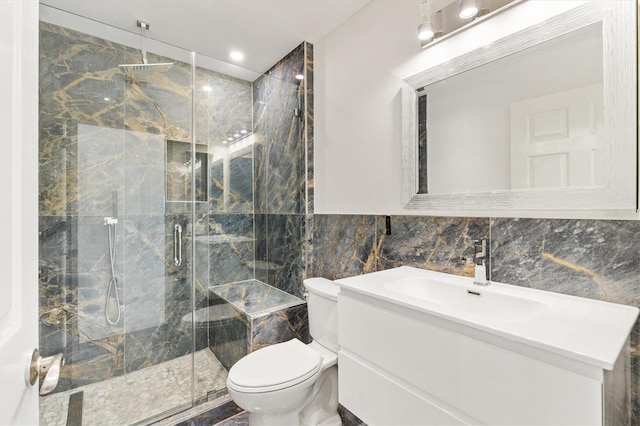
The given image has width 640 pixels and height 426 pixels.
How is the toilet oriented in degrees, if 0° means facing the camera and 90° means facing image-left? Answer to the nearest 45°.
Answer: approximately 45°

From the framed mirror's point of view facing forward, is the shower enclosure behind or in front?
in front

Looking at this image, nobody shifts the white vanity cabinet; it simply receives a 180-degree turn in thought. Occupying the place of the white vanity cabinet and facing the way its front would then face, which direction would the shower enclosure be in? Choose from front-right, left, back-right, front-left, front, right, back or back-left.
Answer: back-left

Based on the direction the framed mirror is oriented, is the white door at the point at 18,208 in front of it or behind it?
in front

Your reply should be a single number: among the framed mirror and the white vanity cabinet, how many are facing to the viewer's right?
0

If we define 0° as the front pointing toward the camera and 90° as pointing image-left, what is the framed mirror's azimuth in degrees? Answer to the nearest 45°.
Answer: approximately 45°

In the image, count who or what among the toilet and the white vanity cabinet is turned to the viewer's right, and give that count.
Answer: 0

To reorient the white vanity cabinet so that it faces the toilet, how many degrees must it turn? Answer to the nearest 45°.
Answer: approximately 45° to its right

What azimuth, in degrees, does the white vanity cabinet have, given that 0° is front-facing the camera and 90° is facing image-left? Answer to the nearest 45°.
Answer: approximately 45°
